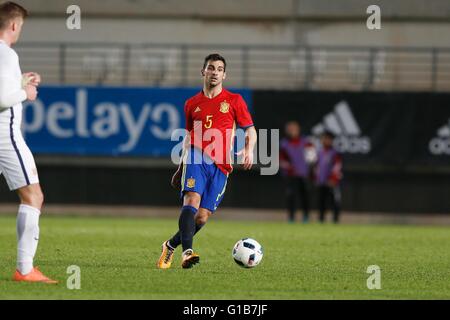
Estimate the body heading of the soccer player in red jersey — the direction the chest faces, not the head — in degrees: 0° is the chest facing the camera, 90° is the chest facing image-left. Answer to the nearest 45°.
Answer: approximately 0°

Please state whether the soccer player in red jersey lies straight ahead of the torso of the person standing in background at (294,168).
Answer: yes

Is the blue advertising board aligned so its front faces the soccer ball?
yes

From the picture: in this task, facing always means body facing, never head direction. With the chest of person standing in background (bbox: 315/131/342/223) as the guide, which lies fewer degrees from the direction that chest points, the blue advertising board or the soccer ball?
the soccer ball

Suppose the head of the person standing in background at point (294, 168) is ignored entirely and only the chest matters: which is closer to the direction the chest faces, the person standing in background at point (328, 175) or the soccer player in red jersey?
the soccer player in red jersey

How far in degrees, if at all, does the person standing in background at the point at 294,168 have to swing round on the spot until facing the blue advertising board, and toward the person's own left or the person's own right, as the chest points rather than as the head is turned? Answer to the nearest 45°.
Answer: approximately 90° to the person's own right

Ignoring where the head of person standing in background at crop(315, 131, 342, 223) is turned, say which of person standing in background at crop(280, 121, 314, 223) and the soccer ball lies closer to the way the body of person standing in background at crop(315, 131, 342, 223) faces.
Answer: the soccer ball

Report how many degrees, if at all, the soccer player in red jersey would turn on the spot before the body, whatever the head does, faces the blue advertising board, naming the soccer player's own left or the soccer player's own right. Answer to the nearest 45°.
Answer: approximately 180°

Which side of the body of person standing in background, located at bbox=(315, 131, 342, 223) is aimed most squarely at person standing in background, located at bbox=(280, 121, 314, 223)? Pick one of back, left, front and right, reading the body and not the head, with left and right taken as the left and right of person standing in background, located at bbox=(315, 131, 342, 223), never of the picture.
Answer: right

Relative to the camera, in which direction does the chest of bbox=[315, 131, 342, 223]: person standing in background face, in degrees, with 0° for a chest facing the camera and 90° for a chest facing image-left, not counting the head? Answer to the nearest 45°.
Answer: approximately 0°

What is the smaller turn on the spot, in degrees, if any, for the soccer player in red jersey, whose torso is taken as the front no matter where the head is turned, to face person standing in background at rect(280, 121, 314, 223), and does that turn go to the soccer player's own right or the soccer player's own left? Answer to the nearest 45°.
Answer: approximately 180°

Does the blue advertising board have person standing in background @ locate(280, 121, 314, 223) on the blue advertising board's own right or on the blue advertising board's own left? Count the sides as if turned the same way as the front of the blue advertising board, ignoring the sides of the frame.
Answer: on the blue advertising board's own left
